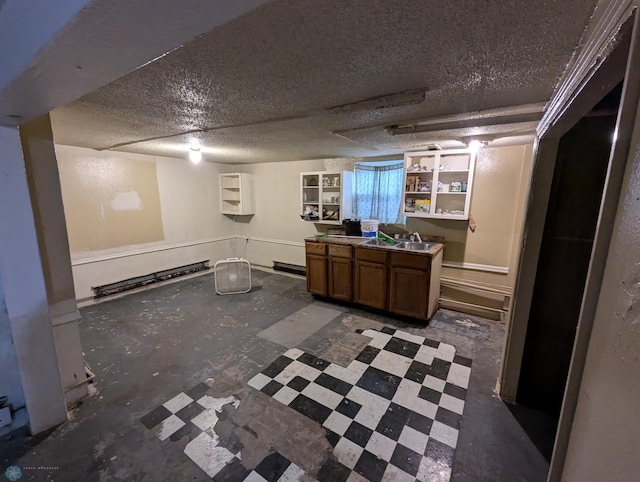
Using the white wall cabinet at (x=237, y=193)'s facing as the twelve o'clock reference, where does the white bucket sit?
The white bucket is roughly at 9 o'clock from the white wall cabinet.

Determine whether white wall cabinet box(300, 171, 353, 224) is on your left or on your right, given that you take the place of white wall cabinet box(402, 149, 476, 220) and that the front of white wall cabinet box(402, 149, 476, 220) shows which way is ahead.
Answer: on your right

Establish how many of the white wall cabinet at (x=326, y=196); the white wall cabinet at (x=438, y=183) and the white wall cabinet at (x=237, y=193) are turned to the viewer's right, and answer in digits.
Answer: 0

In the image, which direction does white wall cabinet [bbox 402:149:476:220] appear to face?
toward the camera

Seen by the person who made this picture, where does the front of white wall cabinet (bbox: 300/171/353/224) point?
facing the viewer and to the left of the viewer

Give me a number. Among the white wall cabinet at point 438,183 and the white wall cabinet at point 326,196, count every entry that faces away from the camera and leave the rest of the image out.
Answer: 0

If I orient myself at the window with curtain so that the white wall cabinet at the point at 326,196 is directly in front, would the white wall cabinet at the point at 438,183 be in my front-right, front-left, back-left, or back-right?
back-left

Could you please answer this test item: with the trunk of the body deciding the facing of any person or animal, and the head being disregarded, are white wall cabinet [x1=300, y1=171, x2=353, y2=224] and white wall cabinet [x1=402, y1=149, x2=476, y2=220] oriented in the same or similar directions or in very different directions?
same or similar directions

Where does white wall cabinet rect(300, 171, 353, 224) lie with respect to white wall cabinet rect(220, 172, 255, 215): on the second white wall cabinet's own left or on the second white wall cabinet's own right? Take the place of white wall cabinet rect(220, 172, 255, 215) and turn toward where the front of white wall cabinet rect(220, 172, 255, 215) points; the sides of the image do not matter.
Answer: on the second white wall cabinet's own left

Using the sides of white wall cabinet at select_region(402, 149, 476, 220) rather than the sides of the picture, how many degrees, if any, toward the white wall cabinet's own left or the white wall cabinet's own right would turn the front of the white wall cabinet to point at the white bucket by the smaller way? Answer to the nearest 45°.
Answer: approximately 90° to the white wall cabinet's own right

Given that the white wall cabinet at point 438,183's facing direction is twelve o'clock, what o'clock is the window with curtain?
The window with curtain is roughly at 4 o'clock from the white wall cabinet.

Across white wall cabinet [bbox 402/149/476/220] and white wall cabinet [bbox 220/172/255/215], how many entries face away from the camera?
0

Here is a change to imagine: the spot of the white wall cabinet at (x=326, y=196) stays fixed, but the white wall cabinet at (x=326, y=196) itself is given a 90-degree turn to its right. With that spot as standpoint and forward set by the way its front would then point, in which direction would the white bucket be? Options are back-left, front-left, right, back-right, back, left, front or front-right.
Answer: back

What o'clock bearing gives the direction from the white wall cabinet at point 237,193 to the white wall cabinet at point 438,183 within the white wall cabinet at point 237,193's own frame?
the white wall cabinet at point 438,183 is roughly at 9 o'clock from the white wall cabinet at point 237,193.

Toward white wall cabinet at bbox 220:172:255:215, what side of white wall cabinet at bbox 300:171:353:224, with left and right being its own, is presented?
right
